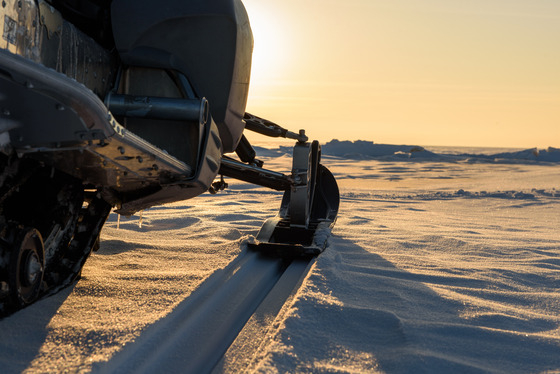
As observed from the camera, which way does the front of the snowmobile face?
facing away from the viewer and to the right of the viewer
